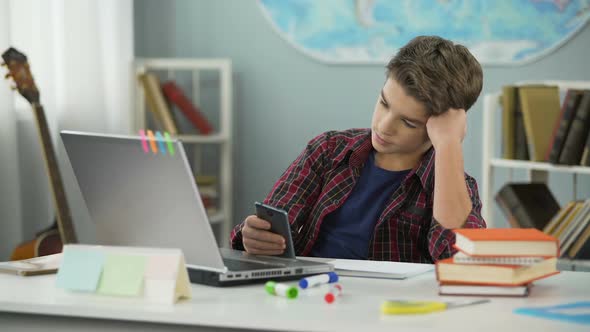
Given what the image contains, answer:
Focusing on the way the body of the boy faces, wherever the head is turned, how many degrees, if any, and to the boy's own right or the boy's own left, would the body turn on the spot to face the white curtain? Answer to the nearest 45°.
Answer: approximately 90° to the boy's own right

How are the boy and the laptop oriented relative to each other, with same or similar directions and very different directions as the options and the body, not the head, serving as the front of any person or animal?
very different directions

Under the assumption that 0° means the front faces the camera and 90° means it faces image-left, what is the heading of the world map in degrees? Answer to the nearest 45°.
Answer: approximately 0°

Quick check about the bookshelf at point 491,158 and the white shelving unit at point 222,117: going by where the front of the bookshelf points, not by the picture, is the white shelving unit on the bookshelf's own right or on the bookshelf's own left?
on the bookshelf's own right

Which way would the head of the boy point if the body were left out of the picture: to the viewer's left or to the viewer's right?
to the viewer's left

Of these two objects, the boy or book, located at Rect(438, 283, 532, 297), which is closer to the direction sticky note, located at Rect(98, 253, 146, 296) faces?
the book

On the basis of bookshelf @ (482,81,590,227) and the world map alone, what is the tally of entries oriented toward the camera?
2

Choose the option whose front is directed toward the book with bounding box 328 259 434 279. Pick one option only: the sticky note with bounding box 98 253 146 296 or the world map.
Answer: the world map

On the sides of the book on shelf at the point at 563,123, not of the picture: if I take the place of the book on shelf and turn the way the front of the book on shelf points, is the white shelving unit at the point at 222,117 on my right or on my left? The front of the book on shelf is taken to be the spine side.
on my right
